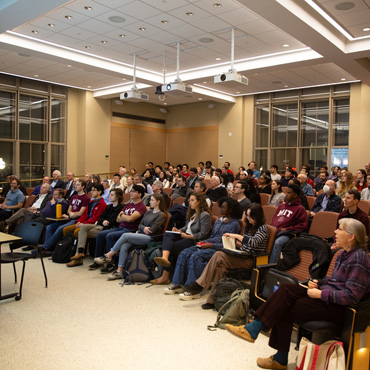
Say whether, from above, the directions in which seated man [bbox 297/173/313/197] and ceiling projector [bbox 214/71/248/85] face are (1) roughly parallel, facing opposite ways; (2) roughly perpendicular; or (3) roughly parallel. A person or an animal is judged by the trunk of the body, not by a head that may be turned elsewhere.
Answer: roughly parallel

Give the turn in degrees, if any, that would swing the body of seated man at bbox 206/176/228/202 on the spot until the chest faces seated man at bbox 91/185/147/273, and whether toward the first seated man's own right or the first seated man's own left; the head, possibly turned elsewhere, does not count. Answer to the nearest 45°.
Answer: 0° — they already face them

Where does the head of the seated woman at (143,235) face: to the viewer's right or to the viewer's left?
to the viewer's left

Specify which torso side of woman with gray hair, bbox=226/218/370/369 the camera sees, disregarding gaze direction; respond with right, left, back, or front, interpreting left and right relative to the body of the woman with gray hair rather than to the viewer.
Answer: left

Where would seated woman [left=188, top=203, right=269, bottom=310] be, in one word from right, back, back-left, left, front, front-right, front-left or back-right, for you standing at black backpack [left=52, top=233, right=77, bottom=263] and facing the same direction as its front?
left

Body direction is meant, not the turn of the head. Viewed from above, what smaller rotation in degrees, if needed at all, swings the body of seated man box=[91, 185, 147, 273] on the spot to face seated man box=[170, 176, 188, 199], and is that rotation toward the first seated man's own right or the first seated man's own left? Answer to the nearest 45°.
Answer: approximately 180°

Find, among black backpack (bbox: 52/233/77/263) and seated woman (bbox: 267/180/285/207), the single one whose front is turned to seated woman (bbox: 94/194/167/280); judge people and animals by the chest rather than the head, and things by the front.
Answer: seated woman (bbox: 267/180/285/207)

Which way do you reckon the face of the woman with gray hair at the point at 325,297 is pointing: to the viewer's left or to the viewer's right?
to the viewer's left

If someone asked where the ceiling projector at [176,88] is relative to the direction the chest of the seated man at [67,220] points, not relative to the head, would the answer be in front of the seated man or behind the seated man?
behind

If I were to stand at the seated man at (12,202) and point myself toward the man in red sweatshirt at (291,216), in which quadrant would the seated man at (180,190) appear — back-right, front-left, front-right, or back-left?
front-left

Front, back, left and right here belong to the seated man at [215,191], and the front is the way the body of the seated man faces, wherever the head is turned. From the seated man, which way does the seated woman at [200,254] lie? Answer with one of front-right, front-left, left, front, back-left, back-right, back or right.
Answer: front-left

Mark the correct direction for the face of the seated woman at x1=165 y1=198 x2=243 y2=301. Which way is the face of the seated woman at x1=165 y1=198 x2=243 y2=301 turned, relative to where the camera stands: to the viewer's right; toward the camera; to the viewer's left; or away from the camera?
to the viewer's left

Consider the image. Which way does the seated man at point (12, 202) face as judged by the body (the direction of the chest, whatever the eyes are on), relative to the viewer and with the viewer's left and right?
facing the viewer and to the left of the viewer

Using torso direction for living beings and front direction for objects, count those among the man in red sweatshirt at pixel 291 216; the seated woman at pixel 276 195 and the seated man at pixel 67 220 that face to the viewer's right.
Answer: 0

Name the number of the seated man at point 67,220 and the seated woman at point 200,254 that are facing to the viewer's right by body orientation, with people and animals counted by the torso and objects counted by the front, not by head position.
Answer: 0

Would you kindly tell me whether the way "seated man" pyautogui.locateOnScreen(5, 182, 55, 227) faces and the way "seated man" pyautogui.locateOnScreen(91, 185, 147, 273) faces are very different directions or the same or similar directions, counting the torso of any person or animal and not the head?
same or similar directions

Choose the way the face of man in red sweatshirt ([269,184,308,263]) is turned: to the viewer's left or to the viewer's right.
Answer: to the viewer's left
